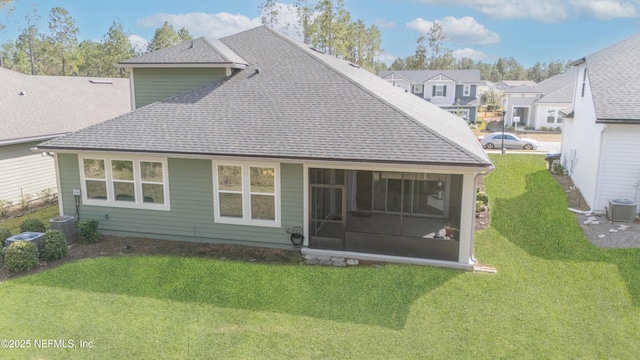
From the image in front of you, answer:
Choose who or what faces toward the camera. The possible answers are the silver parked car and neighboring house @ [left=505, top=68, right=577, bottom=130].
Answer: the neighboring house

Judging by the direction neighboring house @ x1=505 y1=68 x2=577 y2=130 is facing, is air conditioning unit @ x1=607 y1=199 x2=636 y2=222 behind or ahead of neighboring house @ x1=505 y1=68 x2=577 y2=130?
ahead

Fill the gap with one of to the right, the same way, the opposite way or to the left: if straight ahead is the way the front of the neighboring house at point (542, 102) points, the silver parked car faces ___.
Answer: to the left

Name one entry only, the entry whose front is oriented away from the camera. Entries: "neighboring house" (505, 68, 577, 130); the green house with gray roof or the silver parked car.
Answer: the green house with gray roof

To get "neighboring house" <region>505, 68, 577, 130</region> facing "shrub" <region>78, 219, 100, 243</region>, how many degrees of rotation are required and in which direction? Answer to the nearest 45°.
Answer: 0° — it already faces it

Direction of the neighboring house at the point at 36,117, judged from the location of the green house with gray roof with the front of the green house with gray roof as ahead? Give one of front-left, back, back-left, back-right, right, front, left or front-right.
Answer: front-left

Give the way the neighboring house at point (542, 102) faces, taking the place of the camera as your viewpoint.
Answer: facing the viewer

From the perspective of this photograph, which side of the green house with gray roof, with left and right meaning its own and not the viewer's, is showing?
back

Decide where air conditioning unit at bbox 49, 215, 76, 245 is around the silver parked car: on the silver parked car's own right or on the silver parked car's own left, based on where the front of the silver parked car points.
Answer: on the silver parked car's own right

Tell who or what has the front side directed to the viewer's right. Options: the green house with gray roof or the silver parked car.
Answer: the silver parked car

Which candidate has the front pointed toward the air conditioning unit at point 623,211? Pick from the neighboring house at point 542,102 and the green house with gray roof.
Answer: the neighboring house

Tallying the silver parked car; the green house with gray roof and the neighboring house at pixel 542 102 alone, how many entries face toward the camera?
1

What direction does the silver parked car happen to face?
to the viewer's right

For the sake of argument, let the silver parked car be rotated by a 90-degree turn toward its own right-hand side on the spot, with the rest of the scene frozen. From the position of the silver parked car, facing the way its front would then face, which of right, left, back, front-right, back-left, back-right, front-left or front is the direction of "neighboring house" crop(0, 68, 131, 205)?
front-right
